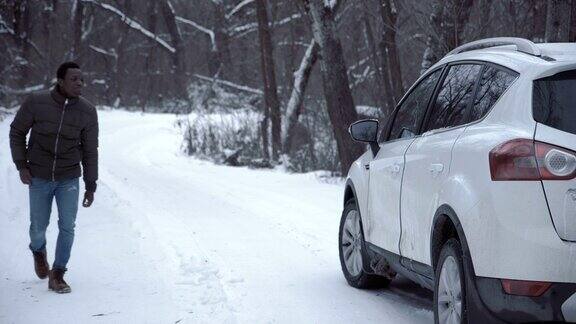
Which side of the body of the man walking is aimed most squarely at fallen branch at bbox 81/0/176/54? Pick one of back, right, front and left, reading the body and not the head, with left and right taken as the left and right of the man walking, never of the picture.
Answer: back

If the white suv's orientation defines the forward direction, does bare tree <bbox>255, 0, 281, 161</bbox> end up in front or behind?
in front

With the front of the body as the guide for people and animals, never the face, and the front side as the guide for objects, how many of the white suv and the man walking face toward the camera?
1

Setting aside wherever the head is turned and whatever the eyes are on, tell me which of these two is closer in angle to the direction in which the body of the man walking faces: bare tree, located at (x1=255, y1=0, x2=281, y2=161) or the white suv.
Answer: the white suv

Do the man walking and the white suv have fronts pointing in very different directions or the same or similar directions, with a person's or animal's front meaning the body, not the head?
very different directions

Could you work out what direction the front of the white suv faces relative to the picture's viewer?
facing away from the viewer and to the left of the viewer

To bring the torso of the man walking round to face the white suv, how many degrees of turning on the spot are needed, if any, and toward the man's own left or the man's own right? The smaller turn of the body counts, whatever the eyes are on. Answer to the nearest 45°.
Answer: approximately 45° to the man's own left

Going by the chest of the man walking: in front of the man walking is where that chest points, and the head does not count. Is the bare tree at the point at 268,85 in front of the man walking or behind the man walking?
behind

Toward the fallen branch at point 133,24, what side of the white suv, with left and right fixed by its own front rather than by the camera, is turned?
front

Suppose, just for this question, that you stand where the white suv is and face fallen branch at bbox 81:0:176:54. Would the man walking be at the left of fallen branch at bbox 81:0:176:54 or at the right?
left

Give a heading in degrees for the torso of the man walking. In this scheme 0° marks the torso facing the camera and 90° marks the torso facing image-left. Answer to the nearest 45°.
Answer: approximately 0°
